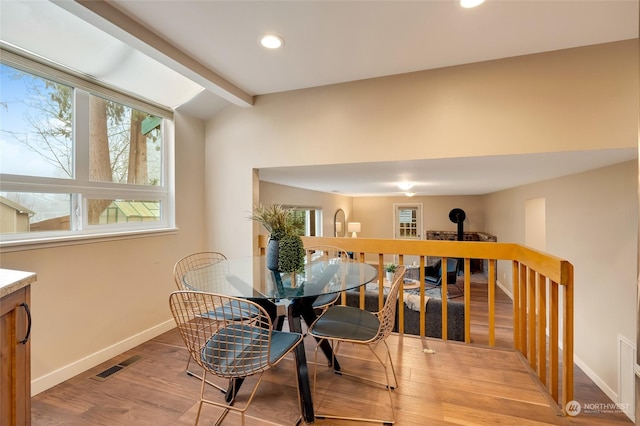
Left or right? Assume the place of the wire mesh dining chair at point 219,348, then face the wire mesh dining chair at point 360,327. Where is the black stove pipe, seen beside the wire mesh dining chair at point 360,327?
left

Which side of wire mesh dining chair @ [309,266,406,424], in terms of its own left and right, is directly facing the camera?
left

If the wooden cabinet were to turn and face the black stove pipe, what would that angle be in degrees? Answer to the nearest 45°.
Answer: approximately 45° to its left

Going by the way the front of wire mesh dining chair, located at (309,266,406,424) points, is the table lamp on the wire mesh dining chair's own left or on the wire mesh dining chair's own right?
on the wire mesh dining chair's own right

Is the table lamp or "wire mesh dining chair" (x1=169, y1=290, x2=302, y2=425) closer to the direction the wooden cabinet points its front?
the wire mesh dining chair

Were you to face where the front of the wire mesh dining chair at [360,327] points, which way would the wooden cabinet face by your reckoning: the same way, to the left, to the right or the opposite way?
the opposite way

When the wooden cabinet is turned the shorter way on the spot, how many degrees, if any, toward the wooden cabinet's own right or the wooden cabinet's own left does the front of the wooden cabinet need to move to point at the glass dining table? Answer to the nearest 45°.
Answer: approximately 45° to the wooden cabinet's own left

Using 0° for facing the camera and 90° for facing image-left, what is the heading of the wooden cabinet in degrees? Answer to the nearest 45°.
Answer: approximately 315°

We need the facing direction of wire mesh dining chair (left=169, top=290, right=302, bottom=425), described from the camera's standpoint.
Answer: facing away from the viewer and to the right of the viewer

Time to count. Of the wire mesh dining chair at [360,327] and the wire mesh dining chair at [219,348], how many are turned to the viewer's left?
1
